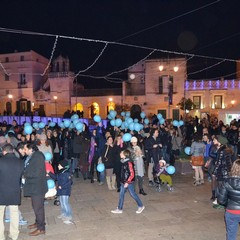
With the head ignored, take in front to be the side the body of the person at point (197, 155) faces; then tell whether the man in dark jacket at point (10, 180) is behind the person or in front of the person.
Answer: behind

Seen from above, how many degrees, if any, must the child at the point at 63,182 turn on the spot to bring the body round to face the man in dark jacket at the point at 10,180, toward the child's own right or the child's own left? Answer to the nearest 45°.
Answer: approximately 45° to the child's own left

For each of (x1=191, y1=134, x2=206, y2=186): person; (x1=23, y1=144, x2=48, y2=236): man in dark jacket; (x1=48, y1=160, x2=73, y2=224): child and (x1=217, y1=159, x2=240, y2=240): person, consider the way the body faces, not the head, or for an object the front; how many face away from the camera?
2

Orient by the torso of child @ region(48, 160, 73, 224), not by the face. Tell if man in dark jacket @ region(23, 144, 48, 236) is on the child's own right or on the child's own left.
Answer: on the child's own left

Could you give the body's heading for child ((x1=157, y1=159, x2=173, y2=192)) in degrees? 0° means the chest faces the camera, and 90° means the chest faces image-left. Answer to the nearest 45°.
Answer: approximately 315°

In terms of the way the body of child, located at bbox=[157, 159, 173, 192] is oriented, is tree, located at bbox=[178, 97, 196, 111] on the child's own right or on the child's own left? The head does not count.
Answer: on the child's own left

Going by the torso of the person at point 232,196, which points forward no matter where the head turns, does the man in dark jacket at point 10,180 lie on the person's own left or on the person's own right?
on the person's own left
